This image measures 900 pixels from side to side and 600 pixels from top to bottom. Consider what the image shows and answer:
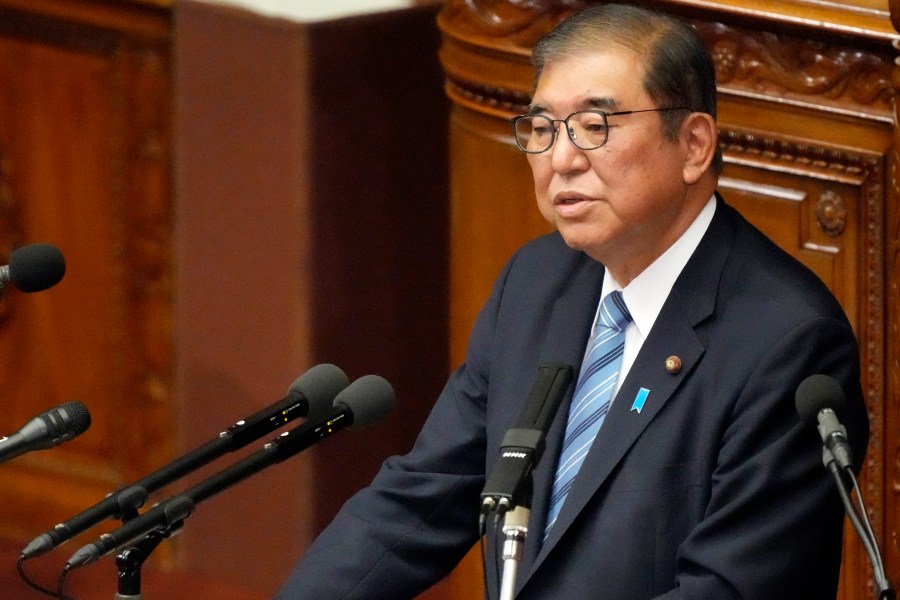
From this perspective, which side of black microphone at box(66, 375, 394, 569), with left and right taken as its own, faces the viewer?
right

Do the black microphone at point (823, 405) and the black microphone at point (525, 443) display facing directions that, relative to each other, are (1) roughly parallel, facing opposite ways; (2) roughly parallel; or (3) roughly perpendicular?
roughly perpendicular

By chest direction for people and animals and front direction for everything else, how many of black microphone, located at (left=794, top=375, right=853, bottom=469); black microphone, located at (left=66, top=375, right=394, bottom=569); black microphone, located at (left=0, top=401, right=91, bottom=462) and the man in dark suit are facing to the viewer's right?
2

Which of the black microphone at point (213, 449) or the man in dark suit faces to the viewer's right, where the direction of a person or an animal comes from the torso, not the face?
the black microphone

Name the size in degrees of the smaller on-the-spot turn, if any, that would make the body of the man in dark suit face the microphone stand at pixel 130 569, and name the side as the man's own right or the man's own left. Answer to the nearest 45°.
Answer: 0° — they already face it

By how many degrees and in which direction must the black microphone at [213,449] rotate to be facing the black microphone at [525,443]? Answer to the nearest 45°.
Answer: approximately 45° to its right

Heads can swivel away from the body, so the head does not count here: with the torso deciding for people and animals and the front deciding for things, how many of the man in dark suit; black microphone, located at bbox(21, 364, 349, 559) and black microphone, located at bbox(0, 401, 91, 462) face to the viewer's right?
2

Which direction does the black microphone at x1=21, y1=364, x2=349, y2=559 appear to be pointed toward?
to the viewer's right

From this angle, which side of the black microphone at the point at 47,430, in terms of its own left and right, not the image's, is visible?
right

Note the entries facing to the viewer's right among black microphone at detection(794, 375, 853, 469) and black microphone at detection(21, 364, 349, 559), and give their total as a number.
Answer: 1

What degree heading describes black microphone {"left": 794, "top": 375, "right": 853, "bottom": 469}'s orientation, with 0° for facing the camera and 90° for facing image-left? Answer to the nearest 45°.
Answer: approximately 135°

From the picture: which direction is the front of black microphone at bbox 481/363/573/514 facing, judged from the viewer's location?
facing away from the viewer and to the right of the viewer
